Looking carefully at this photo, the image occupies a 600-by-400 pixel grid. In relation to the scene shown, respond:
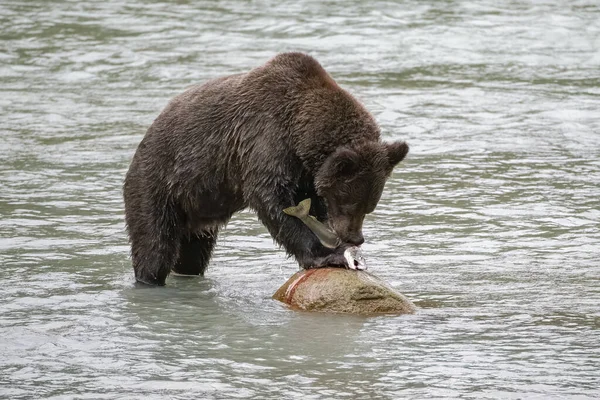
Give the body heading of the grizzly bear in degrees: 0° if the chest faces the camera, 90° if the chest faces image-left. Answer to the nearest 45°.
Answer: approximately 270°

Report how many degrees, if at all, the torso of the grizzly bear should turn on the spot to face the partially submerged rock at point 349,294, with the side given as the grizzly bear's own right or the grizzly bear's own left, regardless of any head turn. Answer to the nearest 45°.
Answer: approximately 45° to the grizzly bear's own right
